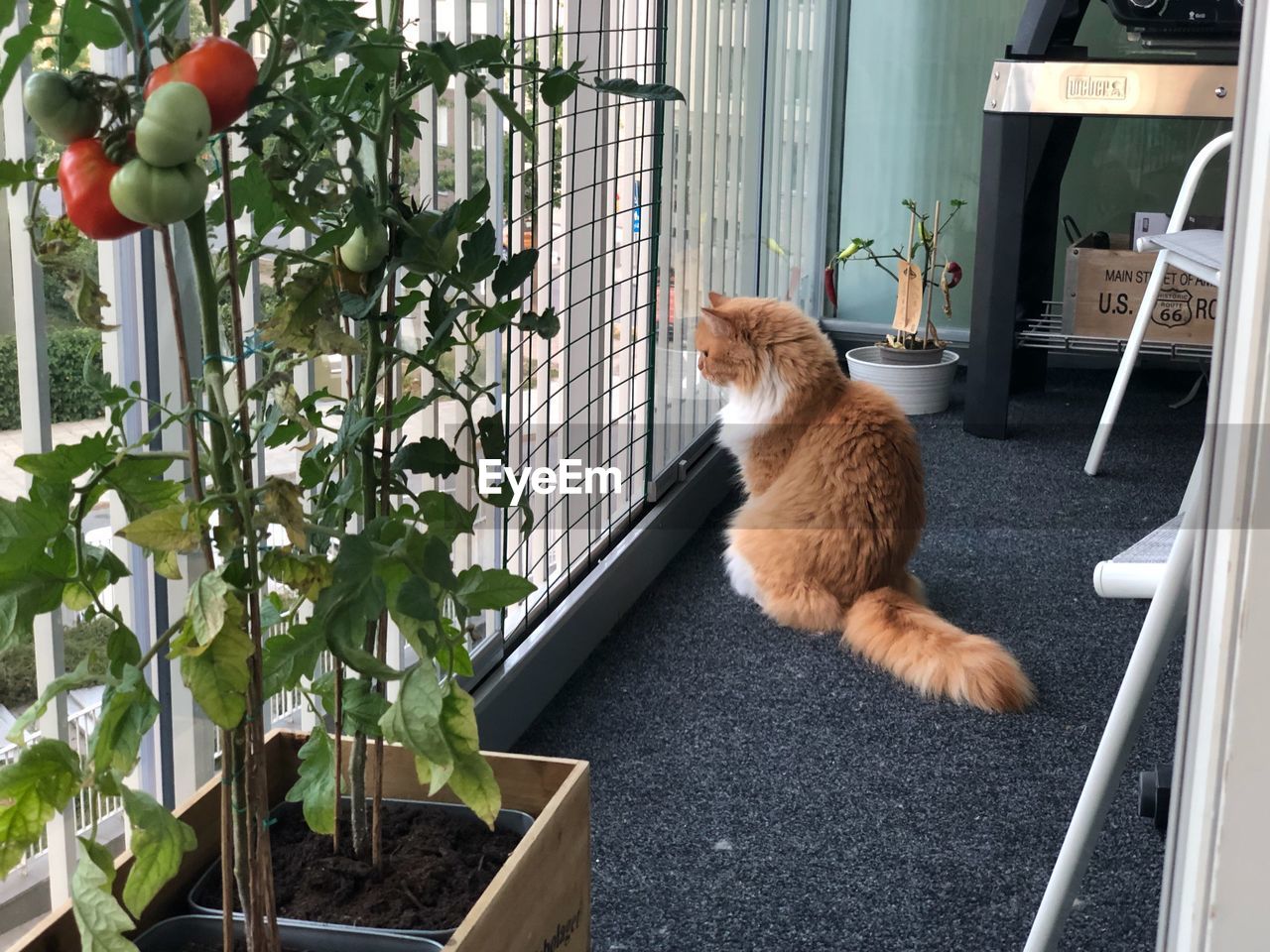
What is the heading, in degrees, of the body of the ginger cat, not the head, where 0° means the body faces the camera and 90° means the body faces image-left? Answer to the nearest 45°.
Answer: approximately 135°

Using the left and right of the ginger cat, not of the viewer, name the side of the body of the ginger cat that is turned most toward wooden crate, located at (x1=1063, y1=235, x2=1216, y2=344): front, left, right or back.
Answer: right

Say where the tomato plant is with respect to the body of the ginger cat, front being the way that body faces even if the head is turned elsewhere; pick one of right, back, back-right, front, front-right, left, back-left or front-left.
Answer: back-left

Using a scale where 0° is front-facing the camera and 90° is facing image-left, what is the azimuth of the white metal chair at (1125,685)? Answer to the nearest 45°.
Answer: approximately 90°

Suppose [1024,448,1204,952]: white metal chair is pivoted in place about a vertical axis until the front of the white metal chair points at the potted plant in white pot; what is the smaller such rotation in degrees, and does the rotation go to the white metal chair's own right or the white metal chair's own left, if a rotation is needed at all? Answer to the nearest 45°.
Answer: approximately 90° to the white metal chair's own right

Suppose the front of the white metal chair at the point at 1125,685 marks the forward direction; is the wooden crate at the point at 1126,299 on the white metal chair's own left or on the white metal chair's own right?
on the white metal chair's own right

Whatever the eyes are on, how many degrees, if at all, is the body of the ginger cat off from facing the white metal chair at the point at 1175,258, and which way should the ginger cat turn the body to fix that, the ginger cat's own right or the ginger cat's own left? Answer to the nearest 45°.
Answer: approximately 90° to the ginger cat's own right

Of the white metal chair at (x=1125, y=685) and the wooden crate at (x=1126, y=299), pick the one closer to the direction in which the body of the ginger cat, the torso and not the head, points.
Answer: the wooden crate

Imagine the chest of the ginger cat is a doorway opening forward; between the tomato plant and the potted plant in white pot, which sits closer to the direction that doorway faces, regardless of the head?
the potted plant in white pot
